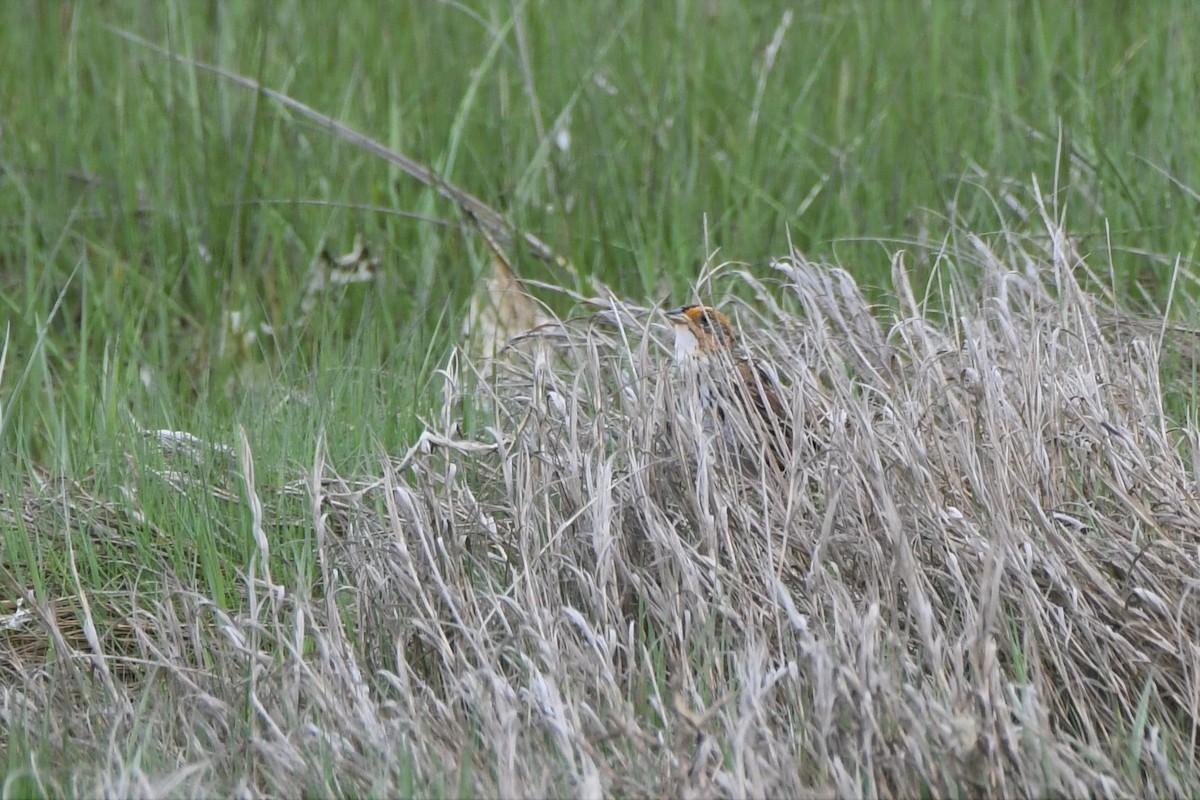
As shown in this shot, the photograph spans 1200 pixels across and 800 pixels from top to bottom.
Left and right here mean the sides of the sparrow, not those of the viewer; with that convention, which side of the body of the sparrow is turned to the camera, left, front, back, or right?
left
